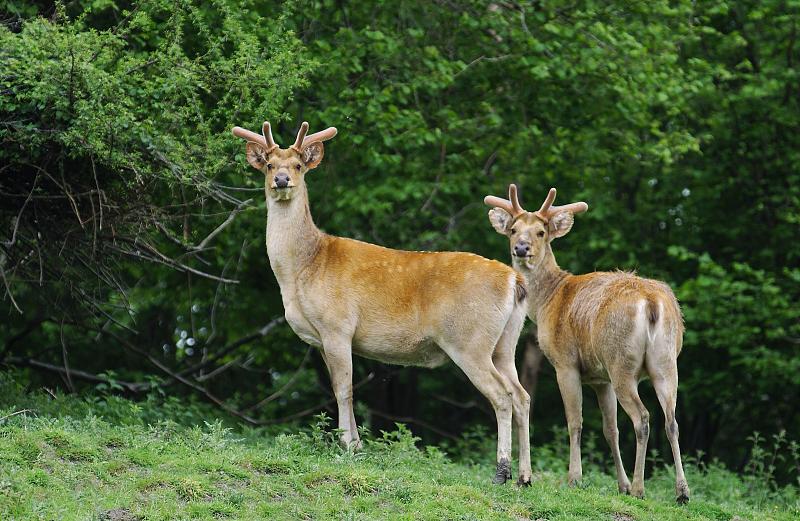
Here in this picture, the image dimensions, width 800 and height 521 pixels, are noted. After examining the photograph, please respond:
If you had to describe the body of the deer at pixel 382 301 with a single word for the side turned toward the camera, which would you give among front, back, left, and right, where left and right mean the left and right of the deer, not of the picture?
left

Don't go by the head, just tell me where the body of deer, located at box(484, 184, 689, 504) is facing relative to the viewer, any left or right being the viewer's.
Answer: facing away from the viewer and to the left of the viewer

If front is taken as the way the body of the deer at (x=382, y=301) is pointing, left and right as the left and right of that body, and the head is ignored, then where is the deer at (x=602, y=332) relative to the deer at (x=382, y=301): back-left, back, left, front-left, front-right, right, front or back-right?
back

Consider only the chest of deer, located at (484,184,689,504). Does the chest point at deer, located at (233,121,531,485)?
no

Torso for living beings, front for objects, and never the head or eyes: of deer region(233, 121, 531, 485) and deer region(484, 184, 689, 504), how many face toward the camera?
0
